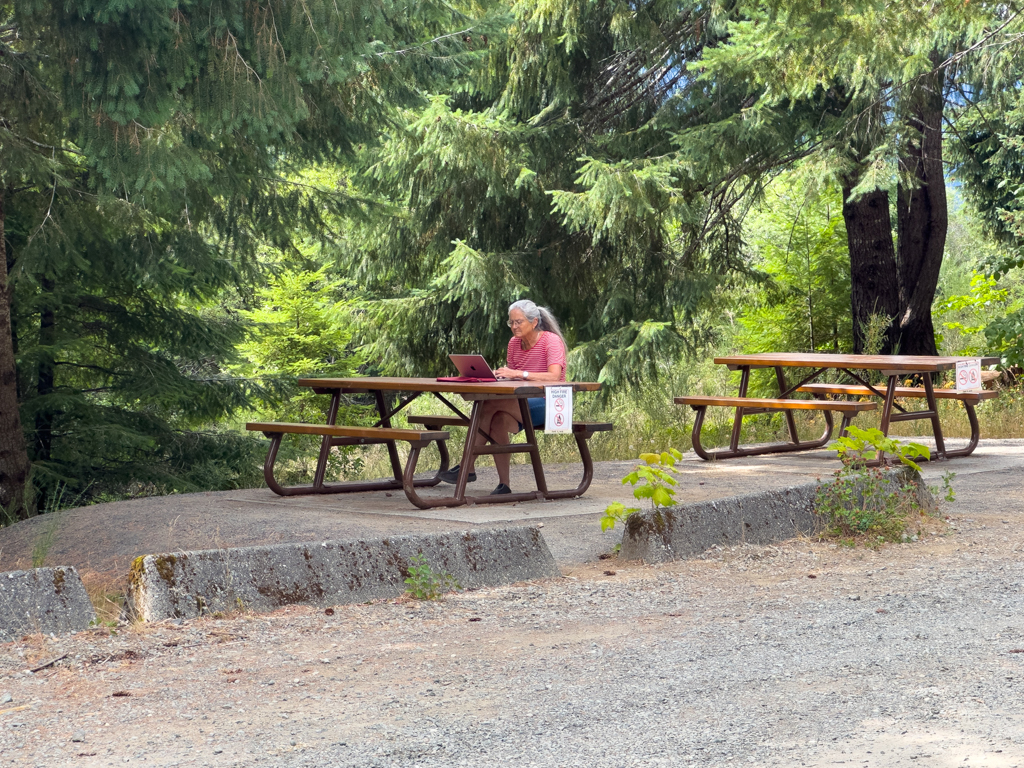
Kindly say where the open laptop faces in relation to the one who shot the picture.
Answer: facing away from the viewer and to the right of the viewer

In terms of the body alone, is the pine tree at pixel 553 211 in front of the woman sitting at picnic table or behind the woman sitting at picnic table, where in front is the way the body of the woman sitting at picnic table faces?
behind

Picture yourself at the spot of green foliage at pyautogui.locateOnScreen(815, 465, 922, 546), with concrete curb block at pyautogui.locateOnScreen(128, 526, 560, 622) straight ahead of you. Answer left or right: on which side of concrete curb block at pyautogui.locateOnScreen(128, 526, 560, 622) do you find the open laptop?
right

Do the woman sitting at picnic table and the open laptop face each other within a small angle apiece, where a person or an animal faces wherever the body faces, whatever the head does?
yes

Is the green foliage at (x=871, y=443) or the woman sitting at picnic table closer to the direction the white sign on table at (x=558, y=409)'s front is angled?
the green foliage

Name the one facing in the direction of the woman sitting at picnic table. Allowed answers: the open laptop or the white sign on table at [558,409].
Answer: the open laptop

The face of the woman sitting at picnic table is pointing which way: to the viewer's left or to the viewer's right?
to the viewer's left

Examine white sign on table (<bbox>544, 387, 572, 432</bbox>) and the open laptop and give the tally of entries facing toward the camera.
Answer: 1

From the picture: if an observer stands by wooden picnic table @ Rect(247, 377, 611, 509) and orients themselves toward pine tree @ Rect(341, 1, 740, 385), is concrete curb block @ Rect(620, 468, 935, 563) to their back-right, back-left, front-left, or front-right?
back-right

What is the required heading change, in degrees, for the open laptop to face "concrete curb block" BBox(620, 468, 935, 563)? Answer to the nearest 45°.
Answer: approximately 90° to its right

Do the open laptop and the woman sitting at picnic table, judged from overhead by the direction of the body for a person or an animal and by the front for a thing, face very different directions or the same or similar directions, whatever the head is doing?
very different directions
